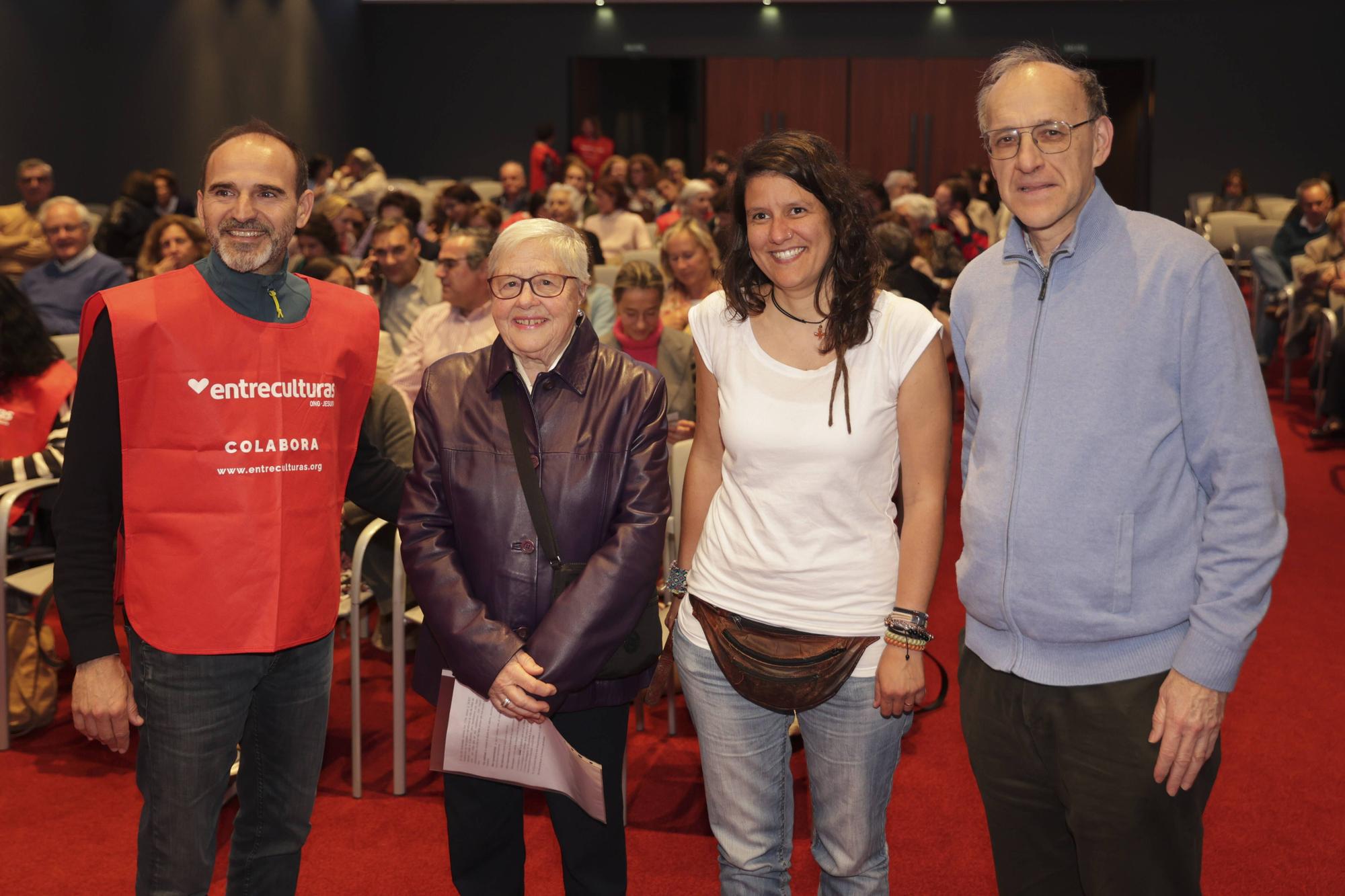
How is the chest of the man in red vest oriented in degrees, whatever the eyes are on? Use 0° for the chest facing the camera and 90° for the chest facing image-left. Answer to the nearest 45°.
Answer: approximately 315°

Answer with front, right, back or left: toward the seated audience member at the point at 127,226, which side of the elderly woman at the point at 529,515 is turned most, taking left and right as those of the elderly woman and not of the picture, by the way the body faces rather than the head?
back

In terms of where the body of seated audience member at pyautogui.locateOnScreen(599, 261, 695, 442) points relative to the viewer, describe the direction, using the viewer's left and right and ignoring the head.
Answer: facing the viewer

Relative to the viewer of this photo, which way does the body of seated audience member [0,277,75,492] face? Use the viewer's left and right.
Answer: facing the viewer and to the left of the viewer

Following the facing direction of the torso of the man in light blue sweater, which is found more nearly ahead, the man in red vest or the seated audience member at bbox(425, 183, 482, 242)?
the man in red vest

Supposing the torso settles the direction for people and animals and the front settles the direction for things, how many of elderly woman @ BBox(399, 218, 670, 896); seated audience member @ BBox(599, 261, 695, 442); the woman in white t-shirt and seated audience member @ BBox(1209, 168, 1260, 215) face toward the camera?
4

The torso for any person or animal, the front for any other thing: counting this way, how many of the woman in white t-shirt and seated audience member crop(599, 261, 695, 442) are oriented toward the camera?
2

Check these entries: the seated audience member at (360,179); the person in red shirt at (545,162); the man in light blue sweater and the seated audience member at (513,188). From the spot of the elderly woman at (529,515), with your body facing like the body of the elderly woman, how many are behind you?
3

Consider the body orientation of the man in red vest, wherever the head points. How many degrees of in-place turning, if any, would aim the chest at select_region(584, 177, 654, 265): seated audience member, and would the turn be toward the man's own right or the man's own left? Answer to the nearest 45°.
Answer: approximately 135° to the man's own left

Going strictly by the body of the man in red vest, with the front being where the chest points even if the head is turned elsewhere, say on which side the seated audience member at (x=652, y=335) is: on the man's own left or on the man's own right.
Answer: on the man's own left

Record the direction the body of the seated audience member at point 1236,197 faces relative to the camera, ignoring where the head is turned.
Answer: toward the camera
